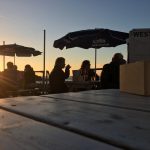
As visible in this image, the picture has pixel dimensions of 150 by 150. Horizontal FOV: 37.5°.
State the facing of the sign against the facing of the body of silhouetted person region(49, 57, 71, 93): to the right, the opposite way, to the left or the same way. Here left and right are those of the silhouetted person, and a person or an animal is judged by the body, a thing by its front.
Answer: to the right

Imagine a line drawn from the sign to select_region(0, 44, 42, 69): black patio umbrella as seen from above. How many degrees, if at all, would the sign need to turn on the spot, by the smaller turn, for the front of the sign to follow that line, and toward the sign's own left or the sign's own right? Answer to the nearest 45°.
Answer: approximately 135° to the sign's own right

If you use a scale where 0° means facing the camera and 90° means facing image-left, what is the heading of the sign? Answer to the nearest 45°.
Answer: approximately 0°
